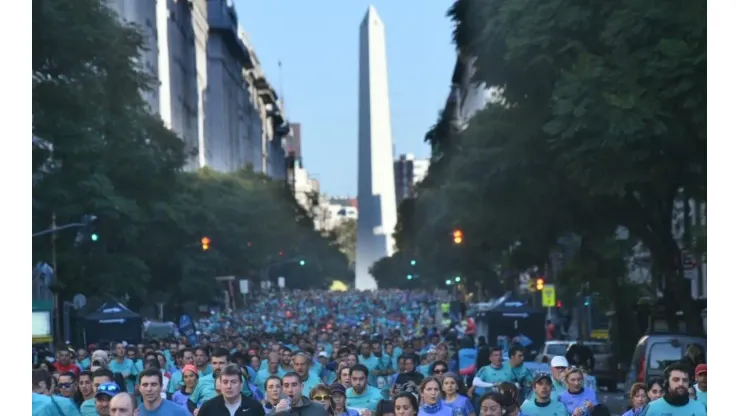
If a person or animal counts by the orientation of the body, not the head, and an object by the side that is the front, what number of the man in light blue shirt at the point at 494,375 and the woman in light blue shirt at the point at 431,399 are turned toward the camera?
2

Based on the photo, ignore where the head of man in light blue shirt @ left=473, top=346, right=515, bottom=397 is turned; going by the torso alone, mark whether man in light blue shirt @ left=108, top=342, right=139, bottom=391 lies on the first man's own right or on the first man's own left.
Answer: on the first man's own right

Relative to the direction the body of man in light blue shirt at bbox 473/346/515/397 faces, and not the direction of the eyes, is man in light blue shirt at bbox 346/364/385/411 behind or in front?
in front

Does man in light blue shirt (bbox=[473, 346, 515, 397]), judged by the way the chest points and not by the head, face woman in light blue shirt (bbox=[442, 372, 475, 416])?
yes

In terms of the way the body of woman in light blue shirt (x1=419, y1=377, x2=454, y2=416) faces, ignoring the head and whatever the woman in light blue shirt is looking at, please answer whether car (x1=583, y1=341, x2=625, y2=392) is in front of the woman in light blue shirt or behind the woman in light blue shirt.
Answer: behind

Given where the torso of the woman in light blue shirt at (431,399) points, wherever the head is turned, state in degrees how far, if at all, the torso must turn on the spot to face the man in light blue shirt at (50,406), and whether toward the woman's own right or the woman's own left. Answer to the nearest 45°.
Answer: approximately 45° to the woman's own right

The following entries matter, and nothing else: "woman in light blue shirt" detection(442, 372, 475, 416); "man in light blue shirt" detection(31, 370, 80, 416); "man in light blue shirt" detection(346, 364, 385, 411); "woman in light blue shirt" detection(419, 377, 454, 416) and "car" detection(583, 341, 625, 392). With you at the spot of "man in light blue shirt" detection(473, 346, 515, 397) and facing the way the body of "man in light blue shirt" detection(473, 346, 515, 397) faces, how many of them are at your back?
1

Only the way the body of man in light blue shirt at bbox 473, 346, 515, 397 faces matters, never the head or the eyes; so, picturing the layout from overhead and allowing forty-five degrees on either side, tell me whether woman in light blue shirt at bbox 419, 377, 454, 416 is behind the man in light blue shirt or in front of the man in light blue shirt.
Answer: in front

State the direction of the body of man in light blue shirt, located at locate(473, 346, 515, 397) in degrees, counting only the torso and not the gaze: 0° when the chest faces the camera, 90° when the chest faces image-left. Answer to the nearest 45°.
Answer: approximately 0°

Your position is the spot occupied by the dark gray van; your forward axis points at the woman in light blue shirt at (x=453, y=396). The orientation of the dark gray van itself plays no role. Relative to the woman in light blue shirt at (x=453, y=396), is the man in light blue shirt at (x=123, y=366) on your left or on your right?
right

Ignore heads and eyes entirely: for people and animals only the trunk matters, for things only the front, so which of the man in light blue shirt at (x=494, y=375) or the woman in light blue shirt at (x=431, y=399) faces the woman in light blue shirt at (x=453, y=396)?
the man in light blue shirt
